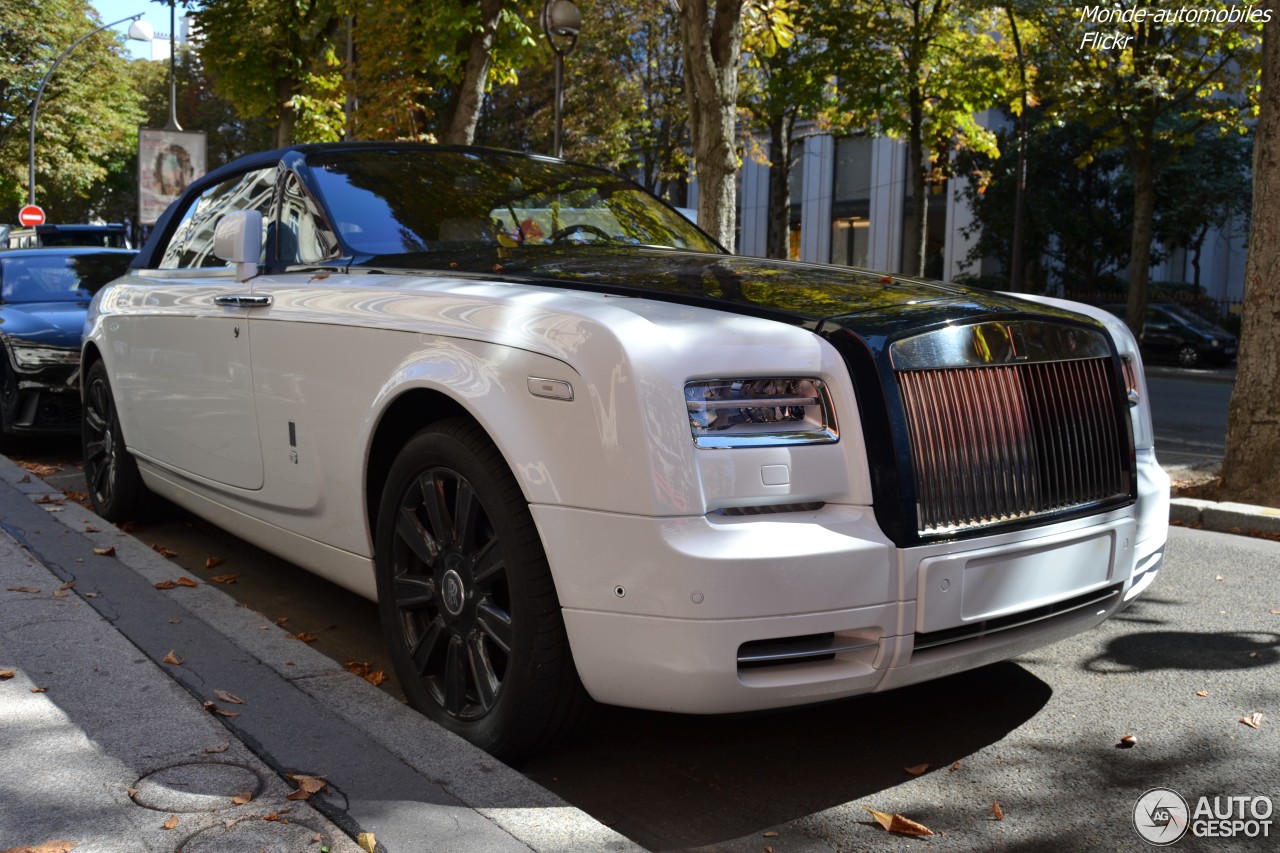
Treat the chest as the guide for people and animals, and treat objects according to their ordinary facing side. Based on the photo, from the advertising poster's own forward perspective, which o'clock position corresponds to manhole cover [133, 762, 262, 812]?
The manhole cover is roughly at 12 o'clock from the advertising poster.

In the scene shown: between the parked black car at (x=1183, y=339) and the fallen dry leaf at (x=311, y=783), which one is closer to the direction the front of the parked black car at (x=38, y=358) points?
the fallen dry leaf

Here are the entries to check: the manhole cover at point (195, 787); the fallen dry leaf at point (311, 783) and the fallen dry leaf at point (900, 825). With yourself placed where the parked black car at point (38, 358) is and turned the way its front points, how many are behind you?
0

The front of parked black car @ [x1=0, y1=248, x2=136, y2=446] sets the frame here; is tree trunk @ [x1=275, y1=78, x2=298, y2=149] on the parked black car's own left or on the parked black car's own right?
on the parked black car's own left

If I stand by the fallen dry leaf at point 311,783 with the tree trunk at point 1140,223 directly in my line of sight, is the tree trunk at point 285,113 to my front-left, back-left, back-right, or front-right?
front-left

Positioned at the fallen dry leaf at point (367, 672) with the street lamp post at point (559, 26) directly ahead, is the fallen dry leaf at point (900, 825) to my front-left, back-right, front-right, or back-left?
back-right

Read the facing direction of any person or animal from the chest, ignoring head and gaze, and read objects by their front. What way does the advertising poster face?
toward the camera

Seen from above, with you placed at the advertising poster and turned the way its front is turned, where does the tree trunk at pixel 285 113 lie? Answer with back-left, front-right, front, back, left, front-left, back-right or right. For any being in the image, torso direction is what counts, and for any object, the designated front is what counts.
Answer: left

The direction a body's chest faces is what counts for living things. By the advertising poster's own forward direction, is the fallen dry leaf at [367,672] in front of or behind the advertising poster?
in front

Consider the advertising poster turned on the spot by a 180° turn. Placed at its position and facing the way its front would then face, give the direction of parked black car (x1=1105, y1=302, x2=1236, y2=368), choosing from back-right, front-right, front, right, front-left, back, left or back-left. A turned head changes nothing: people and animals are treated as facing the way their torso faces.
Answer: right

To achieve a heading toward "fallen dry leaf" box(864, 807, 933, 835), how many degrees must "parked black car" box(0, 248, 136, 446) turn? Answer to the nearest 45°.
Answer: approximately 45° to its right

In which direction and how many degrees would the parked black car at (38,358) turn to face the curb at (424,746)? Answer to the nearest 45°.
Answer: approximately 45° to its right

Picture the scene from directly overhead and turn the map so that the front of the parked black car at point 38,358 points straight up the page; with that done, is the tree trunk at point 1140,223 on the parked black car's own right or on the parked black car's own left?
on the parked black car's own left

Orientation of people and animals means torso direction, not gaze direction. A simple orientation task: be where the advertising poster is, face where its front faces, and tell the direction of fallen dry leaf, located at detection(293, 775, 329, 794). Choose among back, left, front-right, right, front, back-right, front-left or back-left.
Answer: front

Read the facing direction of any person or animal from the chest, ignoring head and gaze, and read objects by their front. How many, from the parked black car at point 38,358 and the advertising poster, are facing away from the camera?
0

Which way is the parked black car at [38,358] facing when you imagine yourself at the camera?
facing the viewer and to the right of the viewer
